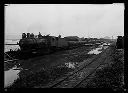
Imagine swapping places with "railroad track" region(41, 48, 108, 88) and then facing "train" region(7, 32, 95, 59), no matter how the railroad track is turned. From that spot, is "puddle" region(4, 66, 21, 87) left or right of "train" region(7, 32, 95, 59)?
left

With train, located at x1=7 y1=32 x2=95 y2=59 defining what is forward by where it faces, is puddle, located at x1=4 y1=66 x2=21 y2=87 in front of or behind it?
in front

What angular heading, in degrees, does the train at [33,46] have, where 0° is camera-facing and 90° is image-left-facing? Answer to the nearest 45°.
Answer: approximately 45°
